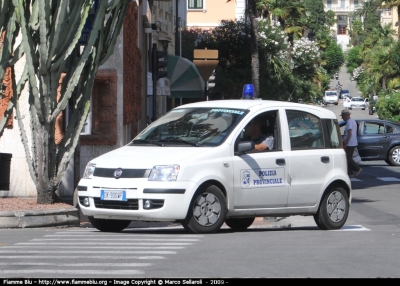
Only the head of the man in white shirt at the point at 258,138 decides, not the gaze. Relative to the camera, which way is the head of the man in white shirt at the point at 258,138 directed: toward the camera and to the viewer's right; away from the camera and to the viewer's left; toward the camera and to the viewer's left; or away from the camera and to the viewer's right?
toward the camera and to the viewer's left

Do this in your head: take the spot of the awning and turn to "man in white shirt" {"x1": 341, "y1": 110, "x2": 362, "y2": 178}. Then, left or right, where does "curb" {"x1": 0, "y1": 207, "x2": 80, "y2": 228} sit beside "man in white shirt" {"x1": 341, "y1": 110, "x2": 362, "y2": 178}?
right

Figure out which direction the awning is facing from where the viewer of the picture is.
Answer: facing to the right of the viewer

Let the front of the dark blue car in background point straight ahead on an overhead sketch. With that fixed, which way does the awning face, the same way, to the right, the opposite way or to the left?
the opposite way

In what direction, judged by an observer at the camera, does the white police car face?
facing the viewer and to the left of the viewer

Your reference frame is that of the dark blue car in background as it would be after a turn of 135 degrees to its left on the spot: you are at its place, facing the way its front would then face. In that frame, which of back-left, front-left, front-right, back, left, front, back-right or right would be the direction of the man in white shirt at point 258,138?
front-right

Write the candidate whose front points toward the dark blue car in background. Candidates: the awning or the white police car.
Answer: the awning

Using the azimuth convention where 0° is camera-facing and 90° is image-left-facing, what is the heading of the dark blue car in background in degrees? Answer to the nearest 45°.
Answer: approximately 90°

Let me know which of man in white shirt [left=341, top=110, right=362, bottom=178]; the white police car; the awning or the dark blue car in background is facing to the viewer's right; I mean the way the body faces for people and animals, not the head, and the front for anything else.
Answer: the awning

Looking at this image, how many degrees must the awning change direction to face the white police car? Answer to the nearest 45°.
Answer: approximately 90° to its right

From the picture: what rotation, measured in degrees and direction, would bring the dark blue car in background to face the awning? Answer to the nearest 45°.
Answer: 0° — it already faces it

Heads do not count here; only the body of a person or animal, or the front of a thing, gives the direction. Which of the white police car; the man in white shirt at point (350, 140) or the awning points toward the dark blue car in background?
the awning

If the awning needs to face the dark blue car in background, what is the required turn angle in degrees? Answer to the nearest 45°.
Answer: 0° — it already faces it

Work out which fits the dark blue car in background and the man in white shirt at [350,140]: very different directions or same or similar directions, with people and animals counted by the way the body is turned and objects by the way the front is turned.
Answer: same or similar directions

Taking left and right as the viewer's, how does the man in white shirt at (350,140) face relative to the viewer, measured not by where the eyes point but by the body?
facing to the left of the viewer

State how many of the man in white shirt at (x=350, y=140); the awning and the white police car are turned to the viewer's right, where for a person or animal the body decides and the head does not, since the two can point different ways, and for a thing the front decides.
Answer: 1
